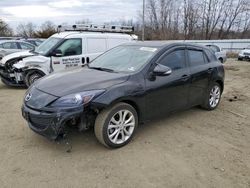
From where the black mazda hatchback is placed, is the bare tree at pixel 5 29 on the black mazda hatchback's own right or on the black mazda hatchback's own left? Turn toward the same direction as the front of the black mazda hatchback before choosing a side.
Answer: on the black mazda hatchback's own right

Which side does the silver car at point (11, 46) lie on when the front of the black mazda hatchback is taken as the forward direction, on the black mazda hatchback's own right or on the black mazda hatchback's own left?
on the black mazda hatchback's own right

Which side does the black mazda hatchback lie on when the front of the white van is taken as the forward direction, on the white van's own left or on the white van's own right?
on the white van's own left

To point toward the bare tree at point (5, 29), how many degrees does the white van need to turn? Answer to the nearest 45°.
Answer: approximately 135° to its right

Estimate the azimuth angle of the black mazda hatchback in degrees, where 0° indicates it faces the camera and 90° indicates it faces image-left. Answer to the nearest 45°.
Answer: approximately 45°

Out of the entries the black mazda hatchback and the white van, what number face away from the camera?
0

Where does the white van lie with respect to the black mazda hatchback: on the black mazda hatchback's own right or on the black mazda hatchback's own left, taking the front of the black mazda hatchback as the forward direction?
on the black mazda hatchback's own right

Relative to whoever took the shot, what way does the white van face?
facing the viewer and to the left of the viewer
